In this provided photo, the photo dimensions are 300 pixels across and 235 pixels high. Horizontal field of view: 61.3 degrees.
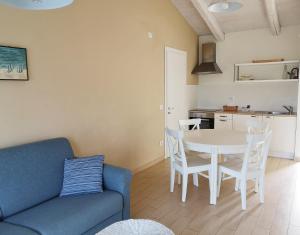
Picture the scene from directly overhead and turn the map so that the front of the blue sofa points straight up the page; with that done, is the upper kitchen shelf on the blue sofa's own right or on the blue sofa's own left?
on the blue sofa's own left

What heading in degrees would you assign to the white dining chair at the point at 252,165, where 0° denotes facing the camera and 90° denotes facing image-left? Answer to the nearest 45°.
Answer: approximately 135°

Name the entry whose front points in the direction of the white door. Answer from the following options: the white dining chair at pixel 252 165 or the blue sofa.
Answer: the white dining chair

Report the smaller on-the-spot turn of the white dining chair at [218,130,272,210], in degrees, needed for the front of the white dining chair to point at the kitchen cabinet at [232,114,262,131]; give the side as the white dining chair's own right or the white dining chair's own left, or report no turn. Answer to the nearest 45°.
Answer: approximately 45° to the white dining chair's own right

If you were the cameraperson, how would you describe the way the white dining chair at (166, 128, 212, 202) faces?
facing away from the viewer and to the right of the viewer

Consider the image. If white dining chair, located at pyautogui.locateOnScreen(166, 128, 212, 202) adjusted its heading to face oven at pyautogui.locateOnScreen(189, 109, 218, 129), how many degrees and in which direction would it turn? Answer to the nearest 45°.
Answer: approximately 45° to its left

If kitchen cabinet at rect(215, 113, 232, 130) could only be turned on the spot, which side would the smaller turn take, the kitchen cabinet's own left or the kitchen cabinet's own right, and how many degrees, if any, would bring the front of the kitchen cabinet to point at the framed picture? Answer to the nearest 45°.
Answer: approximately 45° to the kitchen cabinet's own right

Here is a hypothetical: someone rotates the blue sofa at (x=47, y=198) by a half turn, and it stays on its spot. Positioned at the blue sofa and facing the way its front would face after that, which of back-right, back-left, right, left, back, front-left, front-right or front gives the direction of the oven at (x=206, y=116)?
right

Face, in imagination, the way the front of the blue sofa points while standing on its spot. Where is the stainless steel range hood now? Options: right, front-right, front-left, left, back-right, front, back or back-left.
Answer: left

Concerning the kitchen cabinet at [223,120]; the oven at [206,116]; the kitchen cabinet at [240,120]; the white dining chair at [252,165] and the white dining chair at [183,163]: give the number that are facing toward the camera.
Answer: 3

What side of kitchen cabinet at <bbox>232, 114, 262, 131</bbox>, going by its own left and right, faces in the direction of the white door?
right

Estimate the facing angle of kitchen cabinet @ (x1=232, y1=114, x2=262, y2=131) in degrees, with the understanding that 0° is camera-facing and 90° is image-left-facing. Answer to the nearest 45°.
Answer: approximately 0°

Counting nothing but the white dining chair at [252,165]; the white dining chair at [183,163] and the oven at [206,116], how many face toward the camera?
1

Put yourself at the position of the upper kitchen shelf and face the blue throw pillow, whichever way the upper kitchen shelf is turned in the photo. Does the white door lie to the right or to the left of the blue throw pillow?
right
